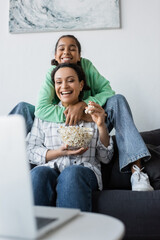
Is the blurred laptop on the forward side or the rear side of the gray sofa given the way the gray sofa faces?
on the forward side

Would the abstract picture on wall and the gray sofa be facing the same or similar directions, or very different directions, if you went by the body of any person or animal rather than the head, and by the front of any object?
same or similar directions

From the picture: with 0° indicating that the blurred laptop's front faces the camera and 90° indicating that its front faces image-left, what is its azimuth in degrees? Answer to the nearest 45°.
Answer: approximately 225°

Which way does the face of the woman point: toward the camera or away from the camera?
toward the camera

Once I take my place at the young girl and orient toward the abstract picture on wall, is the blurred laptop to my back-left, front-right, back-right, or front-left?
back-left

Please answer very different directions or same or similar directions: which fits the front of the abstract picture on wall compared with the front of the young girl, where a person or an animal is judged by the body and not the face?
same or similar directions

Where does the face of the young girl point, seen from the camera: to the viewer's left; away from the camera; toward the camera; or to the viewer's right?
toward the camera

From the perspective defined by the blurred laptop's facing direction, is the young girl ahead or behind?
ahead

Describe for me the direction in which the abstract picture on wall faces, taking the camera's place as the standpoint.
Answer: facing the viewer

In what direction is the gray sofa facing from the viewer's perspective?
toward the camera

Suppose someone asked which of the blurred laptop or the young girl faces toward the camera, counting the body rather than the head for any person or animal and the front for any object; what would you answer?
the young girl

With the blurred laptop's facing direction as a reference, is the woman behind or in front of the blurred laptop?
in front
